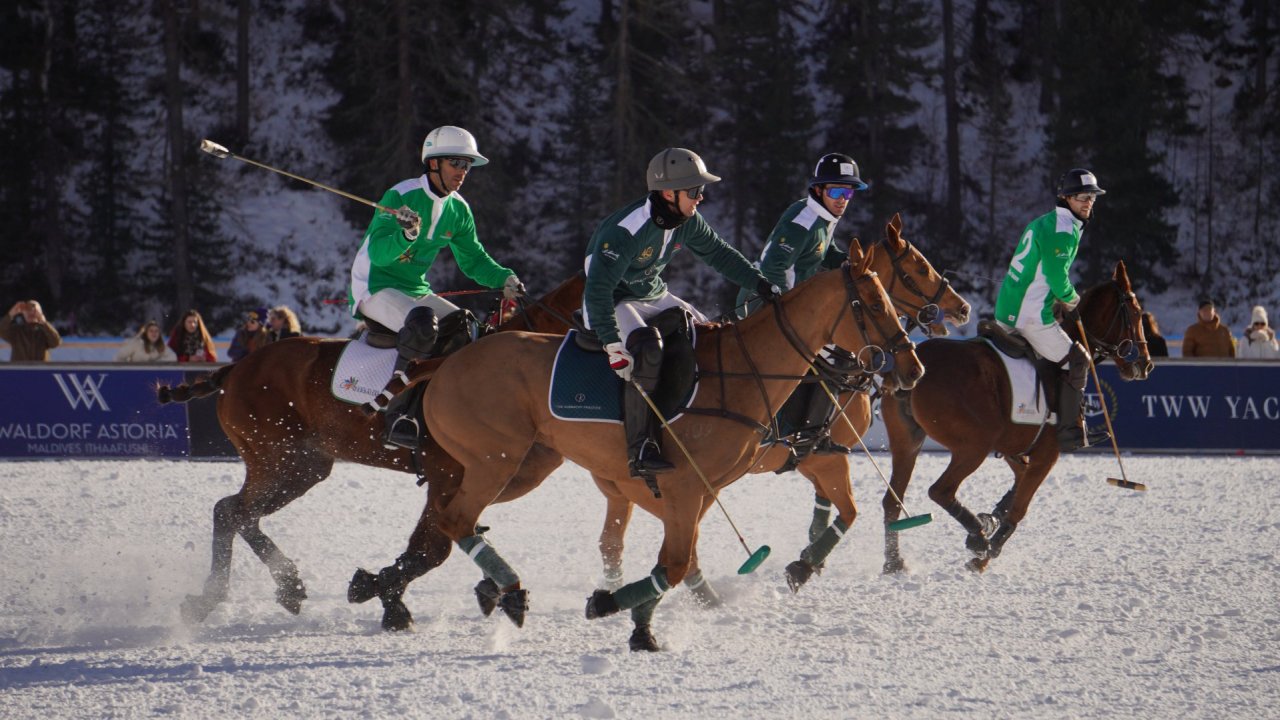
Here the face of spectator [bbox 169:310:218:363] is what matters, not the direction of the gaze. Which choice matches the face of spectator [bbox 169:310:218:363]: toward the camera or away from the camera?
toward the camera

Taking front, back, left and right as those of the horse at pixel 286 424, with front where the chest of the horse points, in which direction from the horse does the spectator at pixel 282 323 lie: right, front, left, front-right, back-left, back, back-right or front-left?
left

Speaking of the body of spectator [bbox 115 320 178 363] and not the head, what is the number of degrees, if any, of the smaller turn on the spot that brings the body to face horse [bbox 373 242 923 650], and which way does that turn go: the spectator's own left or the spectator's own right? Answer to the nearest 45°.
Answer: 0° — they already face it

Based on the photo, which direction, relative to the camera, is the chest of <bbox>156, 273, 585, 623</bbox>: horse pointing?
to the viewer's right

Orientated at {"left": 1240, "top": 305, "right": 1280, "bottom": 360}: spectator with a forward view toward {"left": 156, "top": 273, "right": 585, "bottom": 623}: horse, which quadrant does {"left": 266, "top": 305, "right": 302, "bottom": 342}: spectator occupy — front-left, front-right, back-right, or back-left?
front-right

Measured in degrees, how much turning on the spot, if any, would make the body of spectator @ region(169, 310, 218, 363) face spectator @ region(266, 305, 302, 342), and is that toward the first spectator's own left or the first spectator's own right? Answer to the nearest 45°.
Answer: approximately 45° to the first spectator's own left

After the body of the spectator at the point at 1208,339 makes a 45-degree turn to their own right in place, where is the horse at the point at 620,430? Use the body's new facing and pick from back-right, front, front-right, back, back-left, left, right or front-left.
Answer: front-left

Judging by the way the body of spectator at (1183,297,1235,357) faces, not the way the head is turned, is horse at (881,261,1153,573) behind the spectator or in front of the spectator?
in front

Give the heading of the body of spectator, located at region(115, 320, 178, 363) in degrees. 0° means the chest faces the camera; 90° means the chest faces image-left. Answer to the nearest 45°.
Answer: approximately 0°

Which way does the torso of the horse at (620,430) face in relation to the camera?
to the viewer's right

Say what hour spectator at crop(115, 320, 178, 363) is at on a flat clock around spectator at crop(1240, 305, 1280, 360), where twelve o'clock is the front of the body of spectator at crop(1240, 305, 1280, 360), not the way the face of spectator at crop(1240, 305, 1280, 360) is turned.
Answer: spectator at crop(115, 320, 178, 363) is roughly at 2 o'clock from spectator at crop(1240, 305, 1280, 360).

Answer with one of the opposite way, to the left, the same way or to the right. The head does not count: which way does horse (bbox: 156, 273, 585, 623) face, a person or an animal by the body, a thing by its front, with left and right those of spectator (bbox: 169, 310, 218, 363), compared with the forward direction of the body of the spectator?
to the left

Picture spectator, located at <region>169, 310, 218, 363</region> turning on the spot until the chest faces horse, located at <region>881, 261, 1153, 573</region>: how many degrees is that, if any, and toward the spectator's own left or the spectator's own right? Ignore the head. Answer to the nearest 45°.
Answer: approximately 45° to the spectator's own left

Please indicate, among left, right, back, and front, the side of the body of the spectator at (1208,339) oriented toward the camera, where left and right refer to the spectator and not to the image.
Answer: front

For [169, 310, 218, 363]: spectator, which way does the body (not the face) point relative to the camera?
toward the camera

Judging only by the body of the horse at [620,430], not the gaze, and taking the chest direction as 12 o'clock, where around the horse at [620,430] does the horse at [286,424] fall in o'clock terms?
the horse at [286,424] is roughly at 7 o'clock from the horse at [620,430].

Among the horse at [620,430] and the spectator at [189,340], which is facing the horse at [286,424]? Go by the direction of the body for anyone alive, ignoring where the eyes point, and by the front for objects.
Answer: the spectator

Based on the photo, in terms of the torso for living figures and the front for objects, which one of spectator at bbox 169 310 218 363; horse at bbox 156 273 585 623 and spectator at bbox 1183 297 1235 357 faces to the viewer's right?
the horse
